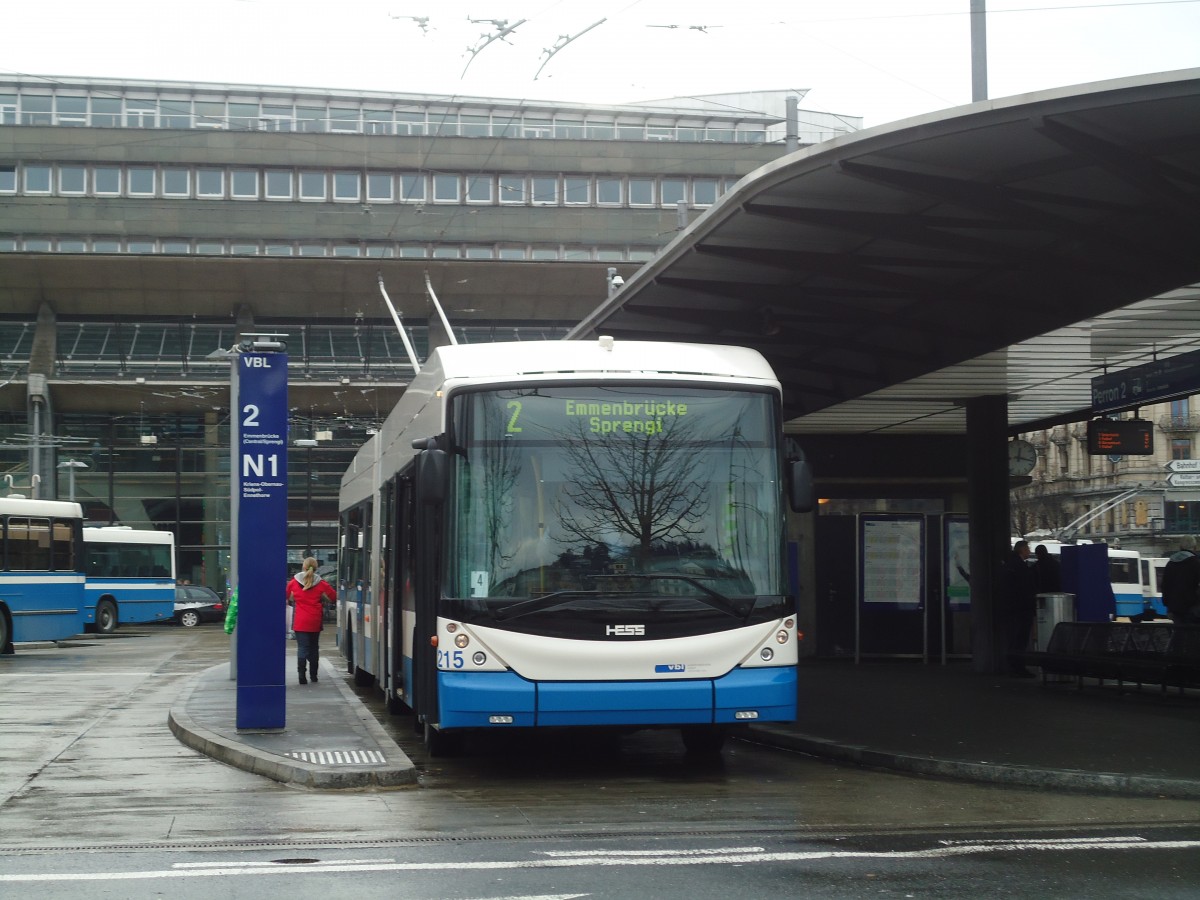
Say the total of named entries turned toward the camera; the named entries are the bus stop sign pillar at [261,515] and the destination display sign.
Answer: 2

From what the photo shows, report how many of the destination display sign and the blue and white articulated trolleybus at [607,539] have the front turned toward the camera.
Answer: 2

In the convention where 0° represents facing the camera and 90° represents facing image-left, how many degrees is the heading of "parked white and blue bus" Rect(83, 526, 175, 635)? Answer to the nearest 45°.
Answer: approximately 45°

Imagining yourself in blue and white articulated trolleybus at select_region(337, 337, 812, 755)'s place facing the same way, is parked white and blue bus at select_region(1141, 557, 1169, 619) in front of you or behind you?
behind

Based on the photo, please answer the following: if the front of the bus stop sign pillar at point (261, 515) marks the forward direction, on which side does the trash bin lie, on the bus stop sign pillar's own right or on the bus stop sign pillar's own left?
on the bus stop sign pillar's own left

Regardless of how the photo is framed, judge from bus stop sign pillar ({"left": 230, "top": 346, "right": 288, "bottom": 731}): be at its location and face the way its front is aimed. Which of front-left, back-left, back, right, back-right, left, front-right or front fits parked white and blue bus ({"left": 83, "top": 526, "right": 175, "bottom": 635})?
back

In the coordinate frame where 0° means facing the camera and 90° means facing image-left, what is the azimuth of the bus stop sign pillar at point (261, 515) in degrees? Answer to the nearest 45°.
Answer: approximately 0°

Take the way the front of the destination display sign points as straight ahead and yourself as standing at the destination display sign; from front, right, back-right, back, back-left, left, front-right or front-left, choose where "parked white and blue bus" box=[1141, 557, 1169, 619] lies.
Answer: back
